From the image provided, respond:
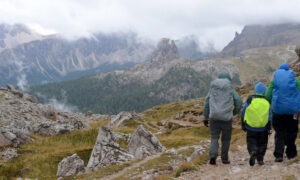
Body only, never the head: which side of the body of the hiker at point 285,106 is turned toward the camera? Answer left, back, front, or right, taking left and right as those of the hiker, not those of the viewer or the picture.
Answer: back

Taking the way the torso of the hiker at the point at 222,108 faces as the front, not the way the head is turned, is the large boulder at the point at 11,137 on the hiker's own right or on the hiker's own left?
on the hiker's own left

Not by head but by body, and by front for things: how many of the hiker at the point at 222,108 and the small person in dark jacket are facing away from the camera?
2

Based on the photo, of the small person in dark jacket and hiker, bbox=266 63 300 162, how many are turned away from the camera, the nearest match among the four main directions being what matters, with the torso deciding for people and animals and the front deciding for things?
2

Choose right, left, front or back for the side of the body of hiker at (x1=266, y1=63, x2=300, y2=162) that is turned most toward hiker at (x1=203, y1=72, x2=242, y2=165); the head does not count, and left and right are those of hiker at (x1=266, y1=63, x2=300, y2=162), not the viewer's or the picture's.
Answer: left

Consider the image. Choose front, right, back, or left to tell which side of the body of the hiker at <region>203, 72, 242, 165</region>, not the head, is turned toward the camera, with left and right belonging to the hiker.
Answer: back

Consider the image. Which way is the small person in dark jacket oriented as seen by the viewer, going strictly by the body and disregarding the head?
away from the camera
